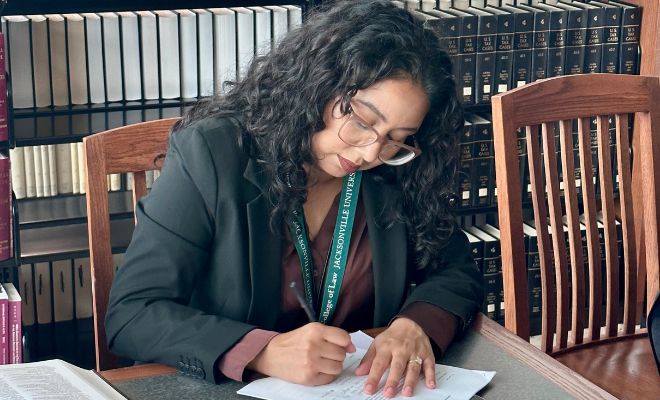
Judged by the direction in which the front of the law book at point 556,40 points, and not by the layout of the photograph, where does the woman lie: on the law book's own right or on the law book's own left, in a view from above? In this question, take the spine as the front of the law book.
on the law book's own right

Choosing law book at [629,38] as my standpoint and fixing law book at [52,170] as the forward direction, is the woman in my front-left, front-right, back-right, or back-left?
front-left

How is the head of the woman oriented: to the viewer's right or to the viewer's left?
to the viewer's right
